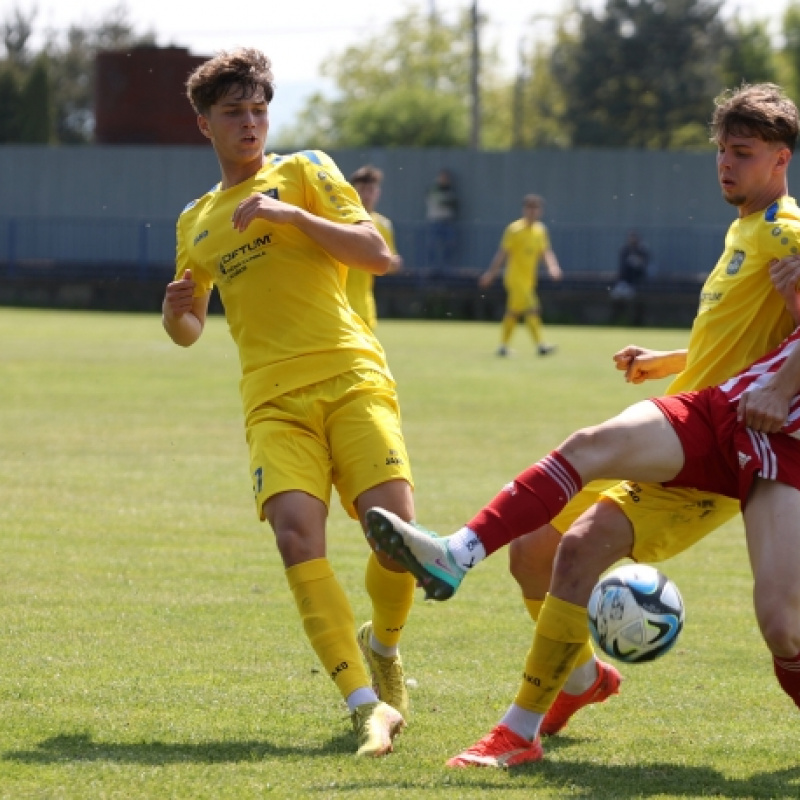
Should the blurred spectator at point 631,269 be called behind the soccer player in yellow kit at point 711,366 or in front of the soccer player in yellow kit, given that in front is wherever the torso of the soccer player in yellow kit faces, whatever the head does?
behind

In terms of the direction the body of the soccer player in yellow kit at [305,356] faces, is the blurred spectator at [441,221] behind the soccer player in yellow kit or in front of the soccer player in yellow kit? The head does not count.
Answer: behind

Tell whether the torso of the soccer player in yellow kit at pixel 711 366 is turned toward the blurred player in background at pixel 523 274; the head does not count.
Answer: no

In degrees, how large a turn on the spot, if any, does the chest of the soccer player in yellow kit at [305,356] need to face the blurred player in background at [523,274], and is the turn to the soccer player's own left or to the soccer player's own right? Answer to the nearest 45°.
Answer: approximately 180°

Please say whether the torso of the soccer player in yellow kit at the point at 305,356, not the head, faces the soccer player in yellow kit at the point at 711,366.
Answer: no

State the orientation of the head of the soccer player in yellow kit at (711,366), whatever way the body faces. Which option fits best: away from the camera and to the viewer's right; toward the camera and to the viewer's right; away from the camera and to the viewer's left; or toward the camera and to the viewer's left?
toward the camera and to the viewer's left

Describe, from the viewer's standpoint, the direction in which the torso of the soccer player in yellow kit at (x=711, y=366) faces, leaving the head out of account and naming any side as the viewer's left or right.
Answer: facing the viewer and to the left of the viewer

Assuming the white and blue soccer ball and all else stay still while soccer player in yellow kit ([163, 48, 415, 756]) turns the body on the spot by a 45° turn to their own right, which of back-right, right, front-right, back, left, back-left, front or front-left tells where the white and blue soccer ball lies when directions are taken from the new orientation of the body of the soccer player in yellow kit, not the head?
left

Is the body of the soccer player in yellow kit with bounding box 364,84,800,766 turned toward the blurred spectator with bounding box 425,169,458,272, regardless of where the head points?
no

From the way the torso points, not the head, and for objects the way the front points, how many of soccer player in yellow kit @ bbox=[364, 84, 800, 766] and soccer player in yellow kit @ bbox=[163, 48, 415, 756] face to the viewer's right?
0

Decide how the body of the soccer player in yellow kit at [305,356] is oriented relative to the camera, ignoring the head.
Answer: toward the camera

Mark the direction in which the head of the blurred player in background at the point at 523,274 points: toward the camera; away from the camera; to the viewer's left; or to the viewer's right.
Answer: toward the camera

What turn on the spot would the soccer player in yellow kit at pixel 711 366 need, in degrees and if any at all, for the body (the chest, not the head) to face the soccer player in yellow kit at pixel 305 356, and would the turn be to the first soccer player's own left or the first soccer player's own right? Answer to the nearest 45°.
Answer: approximately 45° to the first soccer player's own right

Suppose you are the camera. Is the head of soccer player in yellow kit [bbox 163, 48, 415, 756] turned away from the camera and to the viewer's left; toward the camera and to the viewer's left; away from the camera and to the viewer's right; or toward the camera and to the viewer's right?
toward the camera and to the viewer's right

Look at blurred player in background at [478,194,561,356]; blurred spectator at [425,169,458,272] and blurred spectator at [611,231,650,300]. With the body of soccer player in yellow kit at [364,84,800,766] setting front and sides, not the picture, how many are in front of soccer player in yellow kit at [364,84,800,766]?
0

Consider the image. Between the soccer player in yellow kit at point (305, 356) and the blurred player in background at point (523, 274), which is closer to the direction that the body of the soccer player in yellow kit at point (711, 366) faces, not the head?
the soccer player in yellow kit
